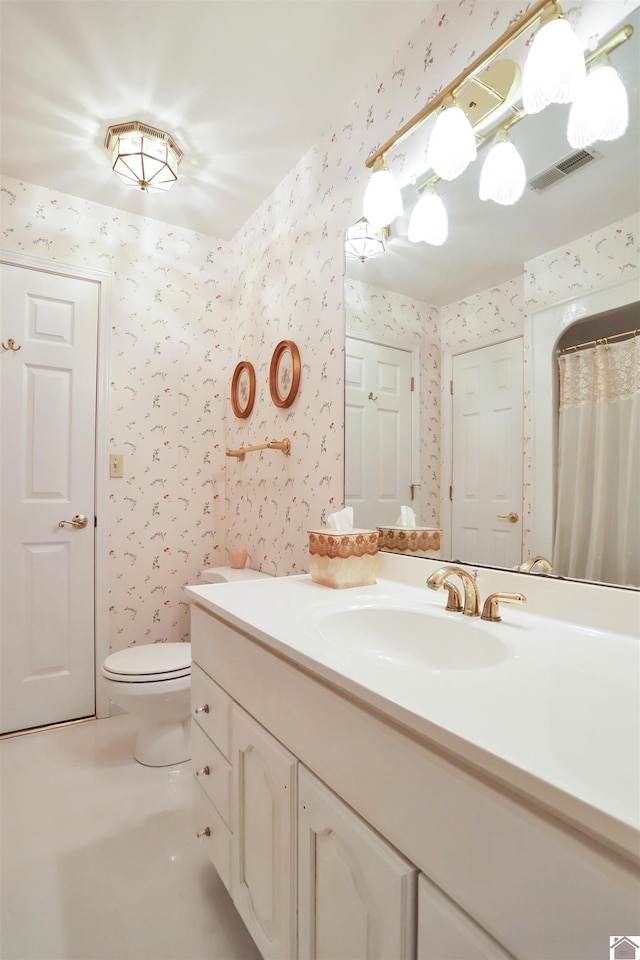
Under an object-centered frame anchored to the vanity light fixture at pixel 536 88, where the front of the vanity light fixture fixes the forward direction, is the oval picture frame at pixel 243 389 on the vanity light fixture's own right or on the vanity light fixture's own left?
on the vanity light fixture's own right

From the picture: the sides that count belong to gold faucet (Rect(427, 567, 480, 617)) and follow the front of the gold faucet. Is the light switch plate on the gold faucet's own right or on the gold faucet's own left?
on the gold faucet's own right

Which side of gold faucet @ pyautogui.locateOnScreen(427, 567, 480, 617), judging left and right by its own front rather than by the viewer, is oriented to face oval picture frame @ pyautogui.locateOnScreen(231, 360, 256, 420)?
right

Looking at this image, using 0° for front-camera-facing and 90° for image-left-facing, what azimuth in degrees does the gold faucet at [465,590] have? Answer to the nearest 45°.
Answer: approximately 45°

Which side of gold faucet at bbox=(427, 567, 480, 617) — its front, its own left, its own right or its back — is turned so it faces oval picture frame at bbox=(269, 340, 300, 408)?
right

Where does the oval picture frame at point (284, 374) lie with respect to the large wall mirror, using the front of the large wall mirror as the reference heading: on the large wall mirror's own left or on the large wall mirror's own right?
on the large wall mirror's own right

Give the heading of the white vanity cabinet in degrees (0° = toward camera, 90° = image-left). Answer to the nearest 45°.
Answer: approximately 45°

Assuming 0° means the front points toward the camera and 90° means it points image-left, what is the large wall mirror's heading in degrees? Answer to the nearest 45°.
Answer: approximately 45°
